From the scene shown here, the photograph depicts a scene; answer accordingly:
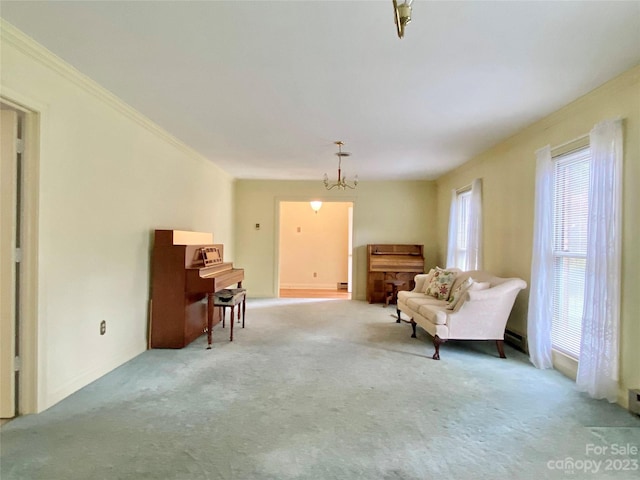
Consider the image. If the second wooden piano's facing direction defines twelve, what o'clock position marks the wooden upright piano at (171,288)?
The wooden upright piano is roughly at 1 o'clock from the second wooden piano.

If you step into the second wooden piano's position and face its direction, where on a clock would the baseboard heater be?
The baseboard heater is roughly at 11 o'clock from the second wooden piano.

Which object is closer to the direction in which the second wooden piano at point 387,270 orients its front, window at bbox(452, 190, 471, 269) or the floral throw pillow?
the floral throw pillow

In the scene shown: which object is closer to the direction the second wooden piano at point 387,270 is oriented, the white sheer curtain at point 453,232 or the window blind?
the window blind

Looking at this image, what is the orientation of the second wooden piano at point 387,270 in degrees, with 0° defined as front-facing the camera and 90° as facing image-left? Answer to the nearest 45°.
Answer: approximately 0°

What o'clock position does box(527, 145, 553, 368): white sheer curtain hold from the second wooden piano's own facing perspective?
The white sheer curtain is roughly at 11 o'clock from the second wooden piano.

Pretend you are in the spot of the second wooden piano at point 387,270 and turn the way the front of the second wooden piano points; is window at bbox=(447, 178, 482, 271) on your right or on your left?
on your left
